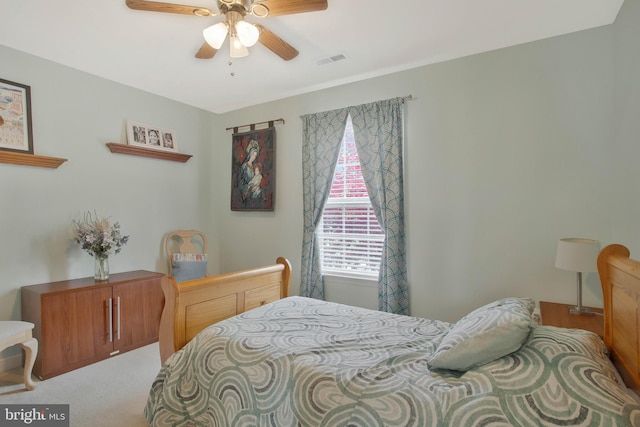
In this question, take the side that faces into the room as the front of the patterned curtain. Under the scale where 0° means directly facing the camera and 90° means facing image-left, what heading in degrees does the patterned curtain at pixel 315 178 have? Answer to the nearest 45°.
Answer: approximately 45°

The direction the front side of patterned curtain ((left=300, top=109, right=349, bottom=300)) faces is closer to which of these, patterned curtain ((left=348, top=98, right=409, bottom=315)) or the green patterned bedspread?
the green patterned bedspread

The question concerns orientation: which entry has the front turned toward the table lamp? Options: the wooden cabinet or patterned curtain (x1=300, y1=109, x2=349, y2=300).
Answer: the wooden cabinet

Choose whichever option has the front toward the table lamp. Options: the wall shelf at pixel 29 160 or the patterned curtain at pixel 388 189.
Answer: the wall shelf

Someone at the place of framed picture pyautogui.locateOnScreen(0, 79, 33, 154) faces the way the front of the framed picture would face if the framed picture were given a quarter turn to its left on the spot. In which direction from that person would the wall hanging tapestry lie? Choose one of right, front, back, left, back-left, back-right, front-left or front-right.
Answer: front-right

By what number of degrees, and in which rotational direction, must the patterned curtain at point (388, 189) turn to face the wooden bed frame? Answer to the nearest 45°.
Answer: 0° — it already faces it

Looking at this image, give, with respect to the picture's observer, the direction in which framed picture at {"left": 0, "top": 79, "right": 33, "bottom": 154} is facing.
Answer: facing the viewer and to the right of the viewer

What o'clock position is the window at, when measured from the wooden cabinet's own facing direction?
The window is roughly at 11 o'clock from the wooden cabinet.

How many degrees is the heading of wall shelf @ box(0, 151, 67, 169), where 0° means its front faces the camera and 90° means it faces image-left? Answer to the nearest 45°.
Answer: approximately 315°

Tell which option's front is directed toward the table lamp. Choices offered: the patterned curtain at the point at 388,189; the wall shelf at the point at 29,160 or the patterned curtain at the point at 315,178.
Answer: the wall shelf

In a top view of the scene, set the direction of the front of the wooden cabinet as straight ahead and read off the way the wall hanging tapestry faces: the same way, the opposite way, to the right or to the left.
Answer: to the right

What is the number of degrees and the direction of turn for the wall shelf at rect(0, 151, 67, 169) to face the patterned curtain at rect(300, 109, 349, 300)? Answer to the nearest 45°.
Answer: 0° — it already faces it

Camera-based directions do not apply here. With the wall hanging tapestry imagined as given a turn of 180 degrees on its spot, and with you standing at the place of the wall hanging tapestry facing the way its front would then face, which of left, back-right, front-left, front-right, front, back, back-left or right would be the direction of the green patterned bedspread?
back-right

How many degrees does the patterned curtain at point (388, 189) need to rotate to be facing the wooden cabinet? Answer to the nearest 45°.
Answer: approximately 45° to its right

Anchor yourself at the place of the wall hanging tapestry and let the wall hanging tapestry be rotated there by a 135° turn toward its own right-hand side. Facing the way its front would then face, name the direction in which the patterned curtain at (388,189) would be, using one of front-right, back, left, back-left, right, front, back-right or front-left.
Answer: back-right
